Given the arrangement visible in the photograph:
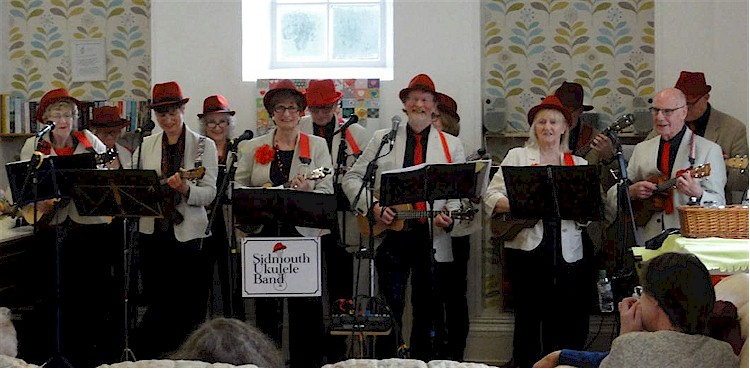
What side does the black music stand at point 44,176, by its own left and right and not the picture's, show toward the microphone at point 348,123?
right

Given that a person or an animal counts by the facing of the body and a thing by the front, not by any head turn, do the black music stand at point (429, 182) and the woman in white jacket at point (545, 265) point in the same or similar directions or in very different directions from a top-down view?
very different directions

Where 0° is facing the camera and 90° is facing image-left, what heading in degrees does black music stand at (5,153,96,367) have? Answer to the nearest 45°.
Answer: approximately 180°

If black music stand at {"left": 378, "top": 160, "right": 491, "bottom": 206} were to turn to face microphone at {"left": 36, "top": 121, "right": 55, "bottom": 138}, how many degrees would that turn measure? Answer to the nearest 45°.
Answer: approximately 90° to its left

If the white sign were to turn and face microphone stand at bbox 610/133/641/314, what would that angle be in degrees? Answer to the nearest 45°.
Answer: approximately 90° to its left
